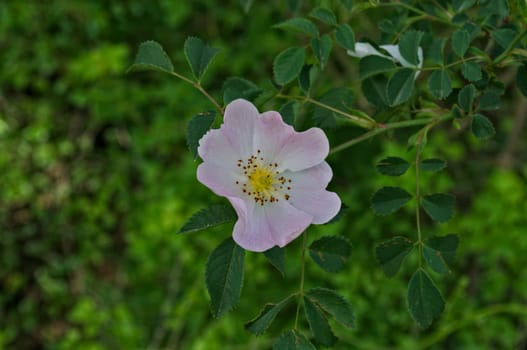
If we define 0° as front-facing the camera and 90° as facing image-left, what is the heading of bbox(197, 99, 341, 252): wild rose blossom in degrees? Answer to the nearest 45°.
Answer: approximately 0°
